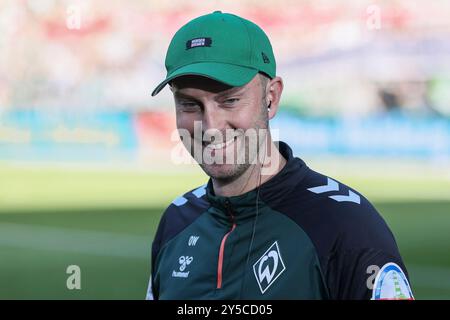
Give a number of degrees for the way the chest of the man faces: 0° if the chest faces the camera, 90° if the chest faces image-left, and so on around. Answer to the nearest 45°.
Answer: approximately 45°

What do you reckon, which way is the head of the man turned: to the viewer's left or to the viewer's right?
to the viewer's left
